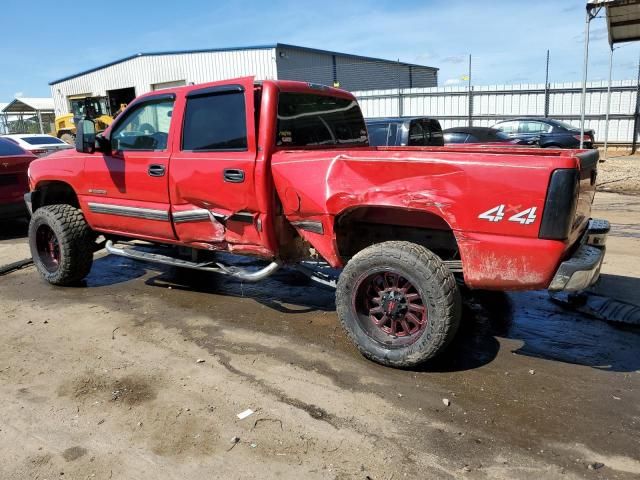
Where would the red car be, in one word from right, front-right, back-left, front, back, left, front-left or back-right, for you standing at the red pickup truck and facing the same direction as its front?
front

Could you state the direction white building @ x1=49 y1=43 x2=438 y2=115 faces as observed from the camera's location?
facing the viewer and to the left of the viewer

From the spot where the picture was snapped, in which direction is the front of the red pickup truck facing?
facing away from the viewer and to the left of the viewer

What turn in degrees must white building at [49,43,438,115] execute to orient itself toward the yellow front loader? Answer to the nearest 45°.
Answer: approximately 45° to its right

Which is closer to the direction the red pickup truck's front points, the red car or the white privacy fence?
the red car

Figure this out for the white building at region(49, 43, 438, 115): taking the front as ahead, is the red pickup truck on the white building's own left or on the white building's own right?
on the white building's own left

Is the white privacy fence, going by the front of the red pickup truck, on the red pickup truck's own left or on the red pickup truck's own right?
on the red pickup truck's own right

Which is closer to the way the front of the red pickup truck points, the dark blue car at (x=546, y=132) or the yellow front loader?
the yellow front loader

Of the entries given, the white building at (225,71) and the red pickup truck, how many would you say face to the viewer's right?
0

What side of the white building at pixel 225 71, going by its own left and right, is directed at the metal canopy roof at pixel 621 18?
left

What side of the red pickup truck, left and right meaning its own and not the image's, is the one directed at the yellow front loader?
front

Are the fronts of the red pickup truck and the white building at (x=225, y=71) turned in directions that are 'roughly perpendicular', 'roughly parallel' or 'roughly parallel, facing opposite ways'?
roughly perpendicular

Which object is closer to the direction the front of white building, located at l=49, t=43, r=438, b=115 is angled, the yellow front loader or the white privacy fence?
the yellow front loader

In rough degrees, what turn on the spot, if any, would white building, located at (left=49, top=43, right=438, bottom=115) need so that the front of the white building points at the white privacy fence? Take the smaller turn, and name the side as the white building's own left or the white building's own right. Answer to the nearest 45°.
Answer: approximately 90° to the white building's own left

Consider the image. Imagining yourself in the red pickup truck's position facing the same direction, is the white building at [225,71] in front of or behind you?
in front

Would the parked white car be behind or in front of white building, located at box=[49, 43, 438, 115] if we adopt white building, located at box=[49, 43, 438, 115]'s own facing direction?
in front
